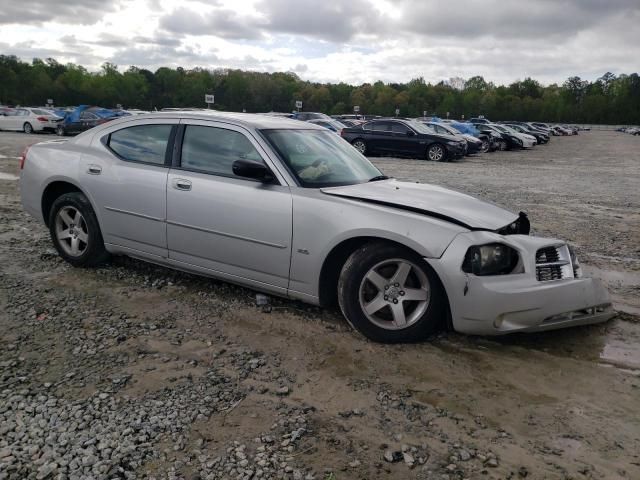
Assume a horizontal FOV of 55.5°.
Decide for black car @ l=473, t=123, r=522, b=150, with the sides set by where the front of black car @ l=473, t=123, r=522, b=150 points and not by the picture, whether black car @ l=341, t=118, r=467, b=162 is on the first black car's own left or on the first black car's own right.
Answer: on the first black car's own right

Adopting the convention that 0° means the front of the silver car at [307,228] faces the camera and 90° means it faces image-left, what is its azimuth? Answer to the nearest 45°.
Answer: approximately 315°

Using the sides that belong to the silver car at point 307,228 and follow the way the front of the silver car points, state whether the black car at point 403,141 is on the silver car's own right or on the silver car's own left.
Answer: on the silver car's own left

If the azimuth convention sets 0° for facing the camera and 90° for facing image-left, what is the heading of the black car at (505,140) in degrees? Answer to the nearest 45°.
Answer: approximately 315°

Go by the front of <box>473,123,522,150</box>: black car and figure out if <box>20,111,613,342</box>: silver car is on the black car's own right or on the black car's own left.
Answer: on the black car's own right
